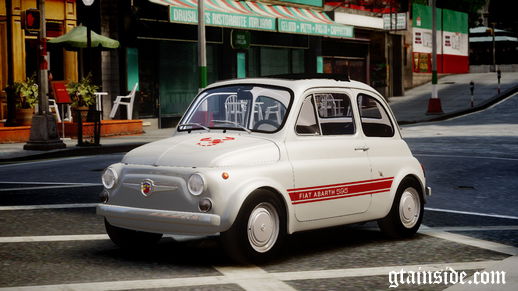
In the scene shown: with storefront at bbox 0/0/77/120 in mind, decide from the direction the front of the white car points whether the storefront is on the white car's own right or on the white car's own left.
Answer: on the white car's own right

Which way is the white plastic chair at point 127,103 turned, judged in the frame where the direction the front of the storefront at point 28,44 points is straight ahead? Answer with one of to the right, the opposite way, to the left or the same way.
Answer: to the right

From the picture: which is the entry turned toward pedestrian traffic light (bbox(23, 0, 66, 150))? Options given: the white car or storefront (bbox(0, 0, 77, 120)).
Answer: the storefront

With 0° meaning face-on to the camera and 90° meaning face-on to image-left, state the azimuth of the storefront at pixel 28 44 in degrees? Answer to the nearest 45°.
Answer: approximately 0°

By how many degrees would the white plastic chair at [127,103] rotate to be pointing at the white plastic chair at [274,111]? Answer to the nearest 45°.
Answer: approximately 180°

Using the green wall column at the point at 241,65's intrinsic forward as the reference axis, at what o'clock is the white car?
The white car is roughly at 12 o'clock from the green wall column.

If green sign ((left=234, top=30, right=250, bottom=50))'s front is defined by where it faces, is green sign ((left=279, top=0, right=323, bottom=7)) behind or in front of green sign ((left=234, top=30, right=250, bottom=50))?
behind
